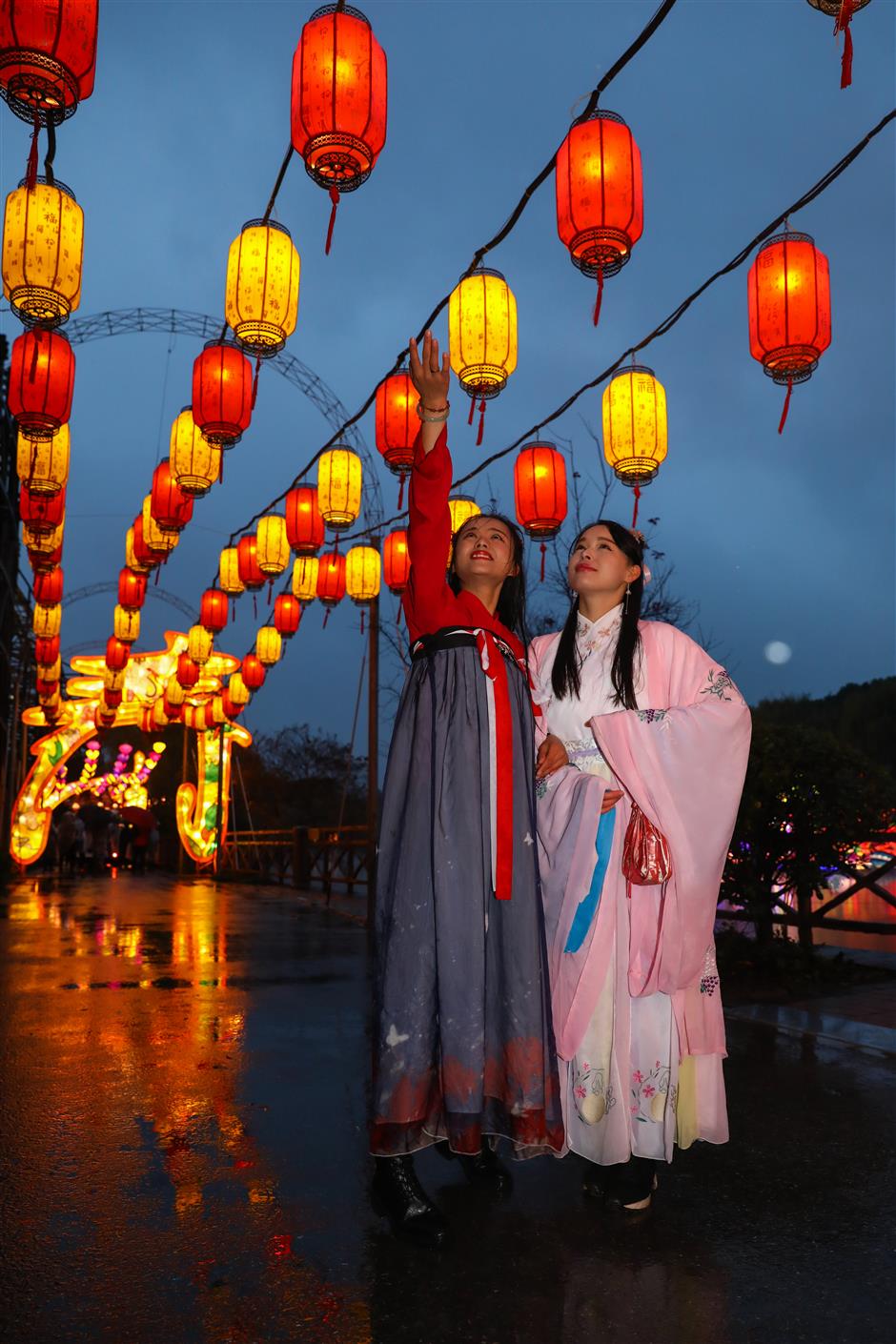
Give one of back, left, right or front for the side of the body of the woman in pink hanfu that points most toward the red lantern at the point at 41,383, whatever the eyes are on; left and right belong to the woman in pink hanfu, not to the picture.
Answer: right

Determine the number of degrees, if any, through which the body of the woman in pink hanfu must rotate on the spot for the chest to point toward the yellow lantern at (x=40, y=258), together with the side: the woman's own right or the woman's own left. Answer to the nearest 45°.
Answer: approximately 90° to the woman's own right

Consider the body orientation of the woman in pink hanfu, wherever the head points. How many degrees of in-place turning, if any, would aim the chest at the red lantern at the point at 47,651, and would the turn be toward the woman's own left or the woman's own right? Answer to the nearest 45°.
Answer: approximately 90° to the woman's own right

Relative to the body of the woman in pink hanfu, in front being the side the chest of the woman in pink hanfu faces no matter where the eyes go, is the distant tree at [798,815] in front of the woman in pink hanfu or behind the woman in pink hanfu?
behind

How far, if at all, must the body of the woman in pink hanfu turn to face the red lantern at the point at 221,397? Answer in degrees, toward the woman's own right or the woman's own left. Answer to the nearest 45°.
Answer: approximately 90° to the woman's own right

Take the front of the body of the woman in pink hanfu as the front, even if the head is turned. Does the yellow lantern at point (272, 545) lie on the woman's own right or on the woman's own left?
on the woman's own right

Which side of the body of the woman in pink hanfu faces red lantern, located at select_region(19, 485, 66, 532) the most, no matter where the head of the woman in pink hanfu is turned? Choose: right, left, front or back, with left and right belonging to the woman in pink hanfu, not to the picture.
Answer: right
